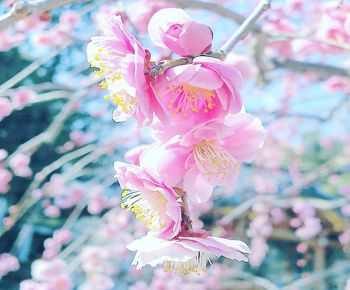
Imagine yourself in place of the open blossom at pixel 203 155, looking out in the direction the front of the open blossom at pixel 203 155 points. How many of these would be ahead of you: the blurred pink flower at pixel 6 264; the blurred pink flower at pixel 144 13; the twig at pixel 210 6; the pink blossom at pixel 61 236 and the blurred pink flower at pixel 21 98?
0

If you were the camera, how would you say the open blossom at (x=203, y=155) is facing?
facing the viewer and to the right of the viewer

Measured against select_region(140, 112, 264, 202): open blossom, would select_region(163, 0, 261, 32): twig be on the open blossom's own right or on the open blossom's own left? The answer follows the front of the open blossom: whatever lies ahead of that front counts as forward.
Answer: on the open blossom's own left

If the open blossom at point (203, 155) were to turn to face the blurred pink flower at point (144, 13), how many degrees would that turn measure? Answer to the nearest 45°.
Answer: approximately 135° to its left

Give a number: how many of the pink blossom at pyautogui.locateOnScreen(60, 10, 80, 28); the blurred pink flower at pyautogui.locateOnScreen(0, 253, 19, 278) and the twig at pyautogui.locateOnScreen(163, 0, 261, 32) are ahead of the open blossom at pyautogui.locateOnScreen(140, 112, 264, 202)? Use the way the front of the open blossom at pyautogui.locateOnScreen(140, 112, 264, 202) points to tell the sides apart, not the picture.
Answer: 0

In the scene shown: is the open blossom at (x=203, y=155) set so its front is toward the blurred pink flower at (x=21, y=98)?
no

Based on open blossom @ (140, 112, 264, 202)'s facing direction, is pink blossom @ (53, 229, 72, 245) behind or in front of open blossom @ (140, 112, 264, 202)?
behind

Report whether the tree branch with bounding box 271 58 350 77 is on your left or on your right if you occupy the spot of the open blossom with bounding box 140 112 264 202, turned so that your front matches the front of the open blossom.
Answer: on your left

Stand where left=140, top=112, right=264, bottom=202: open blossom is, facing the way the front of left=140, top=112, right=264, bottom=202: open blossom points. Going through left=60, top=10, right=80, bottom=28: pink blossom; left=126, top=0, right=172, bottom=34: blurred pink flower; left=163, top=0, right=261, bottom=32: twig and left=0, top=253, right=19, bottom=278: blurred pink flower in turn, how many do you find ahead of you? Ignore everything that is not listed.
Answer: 0
